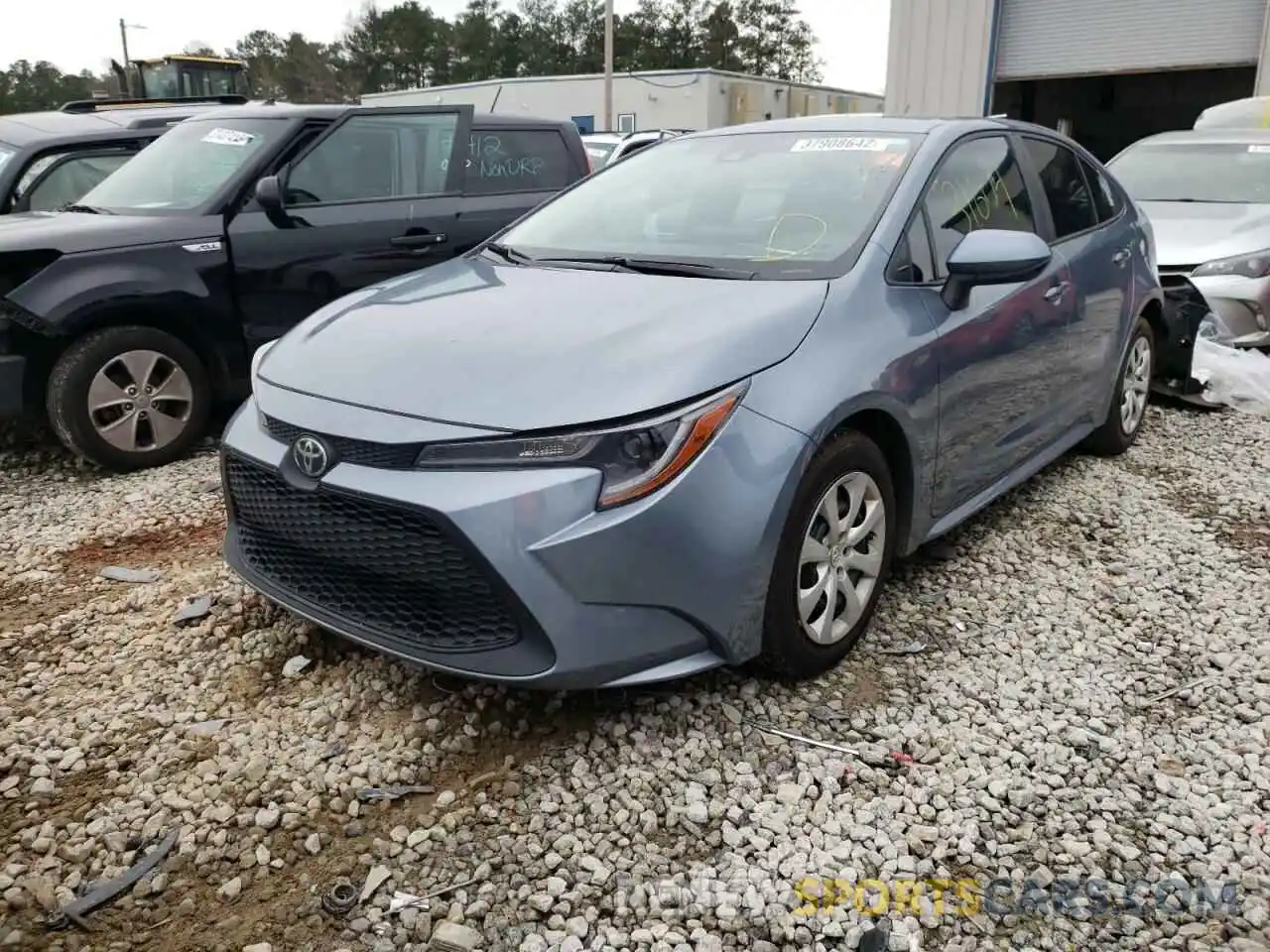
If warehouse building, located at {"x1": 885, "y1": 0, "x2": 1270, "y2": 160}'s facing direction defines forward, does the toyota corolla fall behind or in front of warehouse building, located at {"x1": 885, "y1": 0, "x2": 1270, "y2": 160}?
in front

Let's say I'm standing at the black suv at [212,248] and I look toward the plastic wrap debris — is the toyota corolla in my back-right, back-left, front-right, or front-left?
front-right

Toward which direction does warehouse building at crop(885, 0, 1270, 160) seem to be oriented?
toward the camera

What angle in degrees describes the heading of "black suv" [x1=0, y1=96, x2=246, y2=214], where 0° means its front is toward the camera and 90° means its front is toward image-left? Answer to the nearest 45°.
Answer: approximately 45°

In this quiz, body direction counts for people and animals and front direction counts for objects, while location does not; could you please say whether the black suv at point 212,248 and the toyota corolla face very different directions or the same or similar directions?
same or similar directions

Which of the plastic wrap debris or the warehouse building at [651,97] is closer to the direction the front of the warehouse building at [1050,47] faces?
the plastic wrap debris

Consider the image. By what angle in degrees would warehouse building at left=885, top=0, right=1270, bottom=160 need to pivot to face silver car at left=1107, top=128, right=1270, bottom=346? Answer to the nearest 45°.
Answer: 0° — it already faces it

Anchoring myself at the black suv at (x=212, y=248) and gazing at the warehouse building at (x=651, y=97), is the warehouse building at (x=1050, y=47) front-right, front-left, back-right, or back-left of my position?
front-right

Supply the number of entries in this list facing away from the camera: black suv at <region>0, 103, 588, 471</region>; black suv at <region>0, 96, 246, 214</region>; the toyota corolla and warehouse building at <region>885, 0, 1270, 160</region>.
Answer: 0

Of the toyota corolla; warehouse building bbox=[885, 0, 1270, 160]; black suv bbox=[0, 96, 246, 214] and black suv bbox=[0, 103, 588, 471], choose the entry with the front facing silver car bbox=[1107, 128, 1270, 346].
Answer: the warehouse building

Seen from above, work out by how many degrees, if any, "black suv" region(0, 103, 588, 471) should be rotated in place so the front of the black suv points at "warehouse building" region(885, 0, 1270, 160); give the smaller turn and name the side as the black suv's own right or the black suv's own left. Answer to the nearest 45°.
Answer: approximately 180°

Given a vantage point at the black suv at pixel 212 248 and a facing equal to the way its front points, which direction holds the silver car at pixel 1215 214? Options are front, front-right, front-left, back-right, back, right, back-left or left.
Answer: back-left

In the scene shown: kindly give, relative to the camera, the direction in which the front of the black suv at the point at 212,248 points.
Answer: facing the viewer and to the left of the viewer

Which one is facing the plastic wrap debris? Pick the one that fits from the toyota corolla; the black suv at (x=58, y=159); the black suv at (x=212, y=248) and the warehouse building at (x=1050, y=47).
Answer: the warehouse building

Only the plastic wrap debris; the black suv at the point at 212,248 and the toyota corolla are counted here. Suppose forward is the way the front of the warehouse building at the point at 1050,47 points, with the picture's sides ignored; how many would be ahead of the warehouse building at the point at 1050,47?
3

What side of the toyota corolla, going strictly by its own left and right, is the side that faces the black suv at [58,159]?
right
